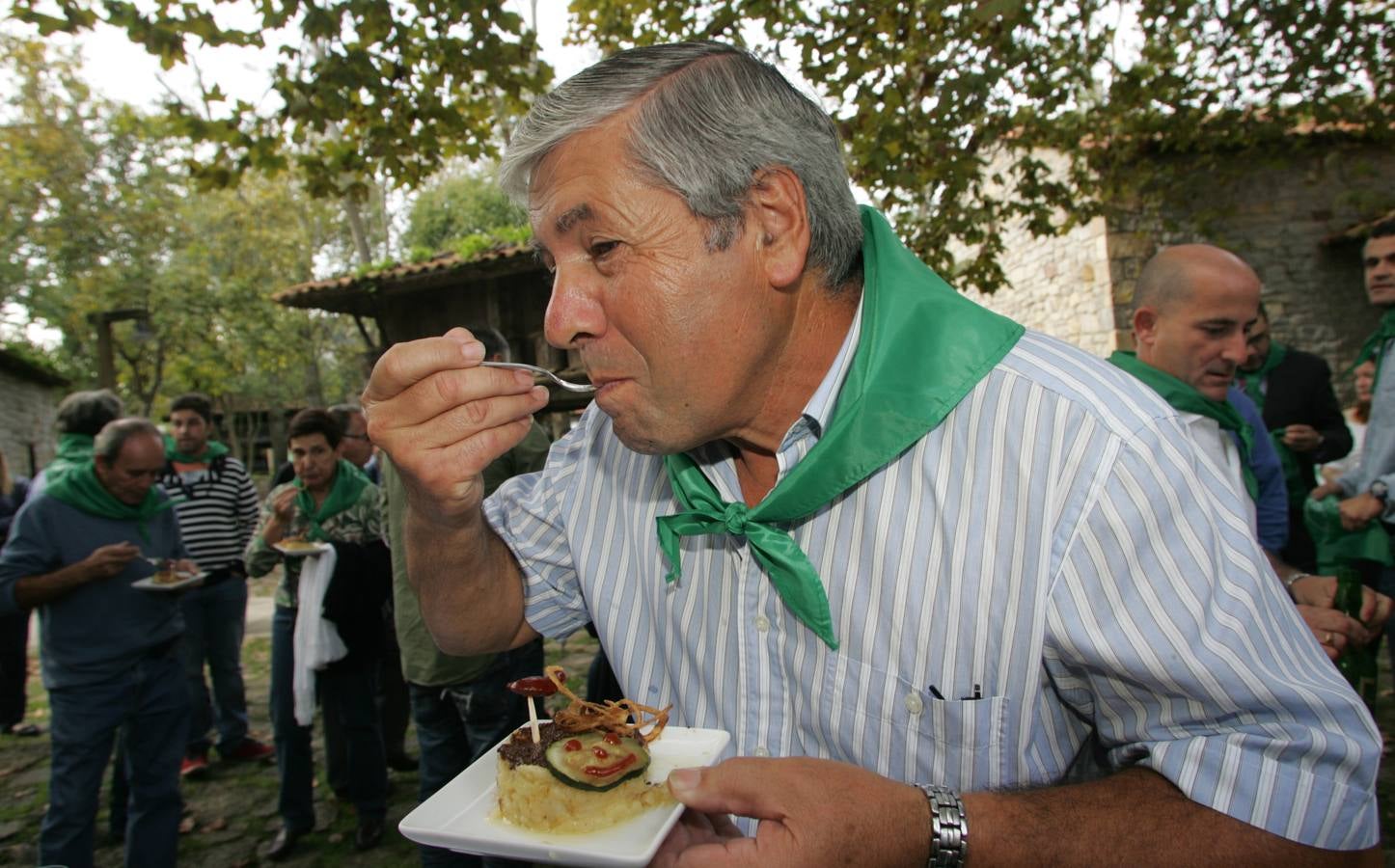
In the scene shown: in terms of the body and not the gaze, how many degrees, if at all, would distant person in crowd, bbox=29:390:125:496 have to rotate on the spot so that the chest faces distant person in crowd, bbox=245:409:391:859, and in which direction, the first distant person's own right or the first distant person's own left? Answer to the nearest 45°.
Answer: approximately 135° to the first distant person's own right

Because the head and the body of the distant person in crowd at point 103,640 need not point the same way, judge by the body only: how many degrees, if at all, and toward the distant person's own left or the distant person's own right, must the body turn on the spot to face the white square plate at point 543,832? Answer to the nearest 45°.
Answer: approximately 45° to the distant person's own right

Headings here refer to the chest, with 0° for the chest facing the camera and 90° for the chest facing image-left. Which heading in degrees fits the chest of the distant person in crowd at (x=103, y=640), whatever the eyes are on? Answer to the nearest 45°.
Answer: approximately 315°

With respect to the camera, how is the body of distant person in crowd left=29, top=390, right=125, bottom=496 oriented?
away from the camera

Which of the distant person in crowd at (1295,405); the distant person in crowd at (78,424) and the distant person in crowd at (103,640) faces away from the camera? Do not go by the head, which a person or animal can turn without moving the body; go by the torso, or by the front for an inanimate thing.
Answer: the distant person in crowd at (78,424)

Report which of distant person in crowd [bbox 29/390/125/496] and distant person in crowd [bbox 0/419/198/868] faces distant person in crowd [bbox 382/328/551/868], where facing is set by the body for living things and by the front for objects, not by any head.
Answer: distant person in crowd [bbox 0/419/198/868]

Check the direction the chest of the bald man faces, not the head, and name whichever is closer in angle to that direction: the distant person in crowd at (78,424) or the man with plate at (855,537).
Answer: the man with plate
